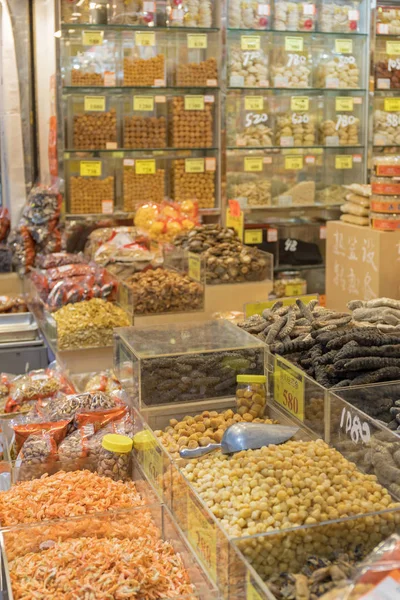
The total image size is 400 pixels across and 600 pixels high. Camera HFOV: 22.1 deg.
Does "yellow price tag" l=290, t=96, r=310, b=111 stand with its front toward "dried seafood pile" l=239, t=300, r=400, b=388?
yes

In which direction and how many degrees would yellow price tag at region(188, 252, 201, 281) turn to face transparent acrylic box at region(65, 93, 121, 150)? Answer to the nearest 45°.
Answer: approximately 135° to its right

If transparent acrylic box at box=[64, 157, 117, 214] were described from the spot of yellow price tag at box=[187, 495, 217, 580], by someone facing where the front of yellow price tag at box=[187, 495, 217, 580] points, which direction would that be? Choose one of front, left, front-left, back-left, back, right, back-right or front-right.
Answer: back-right

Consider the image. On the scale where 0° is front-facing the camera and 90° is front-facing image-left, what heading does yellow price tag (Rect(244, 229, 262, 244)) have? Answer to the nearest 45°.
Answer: approximately 0°

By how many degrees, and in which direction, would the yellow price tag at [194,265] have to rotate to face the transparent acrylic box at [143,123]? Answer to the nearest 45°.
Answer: approximately 135° to its right

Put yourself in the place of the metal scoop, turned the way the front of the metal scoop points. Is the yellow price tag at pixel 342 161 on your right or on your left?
on your left

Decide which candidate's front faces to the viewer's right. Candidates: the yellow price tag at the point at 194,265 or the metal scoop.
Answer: the metal scoop

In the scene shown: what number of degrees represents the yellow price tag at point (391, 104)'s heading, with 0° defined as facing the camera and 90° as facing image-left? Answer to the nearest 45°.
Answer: approximately 0°

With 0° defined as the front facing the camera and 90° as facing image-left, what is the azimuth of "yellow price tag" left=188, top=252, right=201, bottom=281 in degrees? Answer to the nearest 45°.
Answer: approximately 45°

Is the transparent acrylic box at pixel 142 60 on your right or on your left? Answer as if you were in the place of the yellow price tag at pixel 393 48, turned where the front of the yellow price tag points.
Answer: on your right

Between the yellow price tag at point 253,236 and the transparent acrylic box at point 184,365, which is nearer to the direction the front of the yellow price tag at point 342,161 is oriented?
the transparent acrylic box
